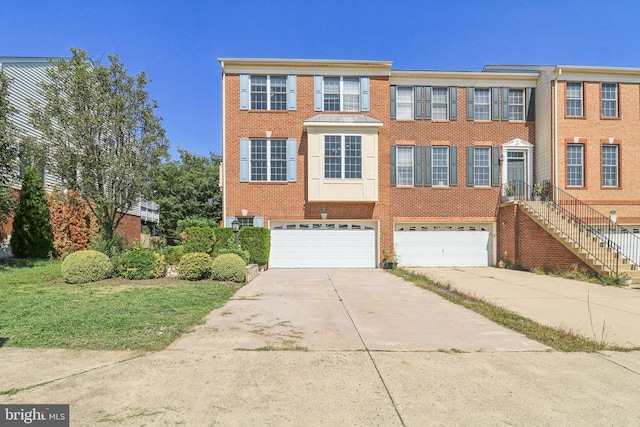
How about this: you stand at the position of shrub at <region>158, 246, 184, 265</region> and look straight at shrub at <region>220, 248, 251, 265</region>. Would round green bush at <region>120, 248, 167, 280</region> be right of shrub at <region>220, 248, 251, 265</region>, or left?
right

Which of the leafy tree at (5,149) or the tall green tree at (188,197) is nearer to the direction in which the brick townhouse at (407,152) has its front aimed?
the leafy tree

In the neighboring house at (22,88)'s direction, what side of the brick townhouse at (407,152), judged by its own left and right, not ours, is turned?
right

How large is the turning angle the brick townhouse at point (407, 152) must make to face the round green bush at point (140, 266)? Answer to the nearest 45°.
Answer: approximately 45° to its right

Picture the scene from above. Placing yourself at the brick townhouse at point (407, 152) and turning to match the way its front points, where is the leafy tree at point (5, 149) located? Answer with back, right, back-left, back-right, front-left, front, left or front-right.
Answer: front-right

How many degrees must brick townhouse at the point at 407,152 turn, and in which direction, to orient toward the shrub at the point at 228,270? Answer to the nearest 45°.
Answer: approximately 45° to its right

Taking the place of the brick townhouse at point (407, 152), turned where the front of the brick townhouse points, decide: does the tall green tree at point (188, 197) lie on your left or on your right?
on your right

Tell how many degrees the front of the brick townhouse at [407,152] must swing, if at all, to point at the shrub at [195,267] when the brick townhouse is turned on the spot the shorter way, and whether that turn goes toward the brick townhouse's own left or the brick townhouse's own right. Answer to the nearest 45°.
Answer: approximately 45° to the brick townhouse's own right

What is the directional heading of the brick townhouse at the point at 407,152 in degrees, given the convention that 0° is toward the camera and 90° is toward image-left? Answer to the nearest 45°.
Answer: approximately 0°

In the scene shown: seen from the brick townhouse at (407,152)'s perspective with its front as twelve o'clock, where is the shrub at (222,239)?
The shrub is roughly at 2 o'clock from the brick townhouse.
